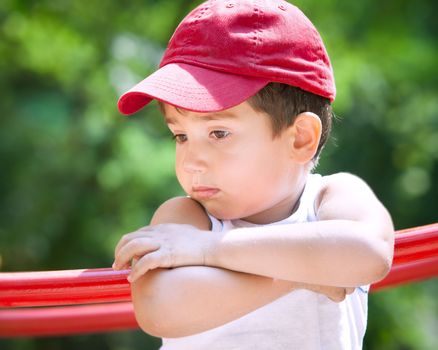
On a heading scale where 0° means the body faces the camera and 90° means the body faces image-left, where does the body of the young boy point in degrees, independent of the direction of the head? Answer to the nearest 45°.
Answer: approximately 45°
